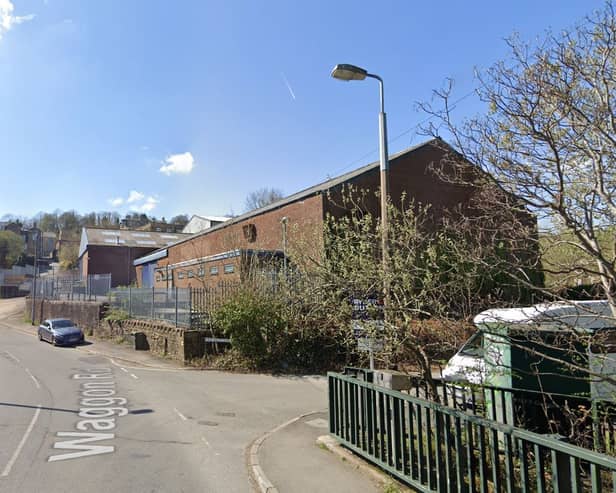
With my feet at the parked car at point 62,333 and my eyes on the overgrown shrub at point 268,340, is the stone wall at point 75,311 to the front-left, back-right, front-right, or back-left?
back-left

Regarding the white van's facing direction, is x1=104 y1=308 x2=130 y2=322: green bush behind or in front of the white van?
in front

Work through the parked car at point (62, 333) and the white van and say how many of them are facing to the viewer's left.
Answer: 1

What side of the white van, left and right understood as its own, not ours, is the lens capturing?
left

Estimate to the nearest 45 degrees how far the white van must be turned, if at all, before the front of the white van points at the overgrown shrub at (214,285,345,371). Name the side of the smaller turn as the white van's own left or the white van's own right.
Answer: approximately 45° to the white van's own right

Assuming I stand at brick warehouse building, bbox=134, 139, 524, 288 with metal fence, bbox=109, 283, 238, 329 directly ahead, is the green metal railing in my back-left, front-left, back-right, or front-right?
front-left

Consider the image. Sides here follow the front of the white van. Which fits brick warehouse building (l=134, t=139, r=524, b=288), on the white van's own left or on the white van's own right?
on the white van's own right

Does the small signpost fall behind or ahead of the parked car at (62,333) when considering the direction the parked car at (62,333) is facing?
ahead
